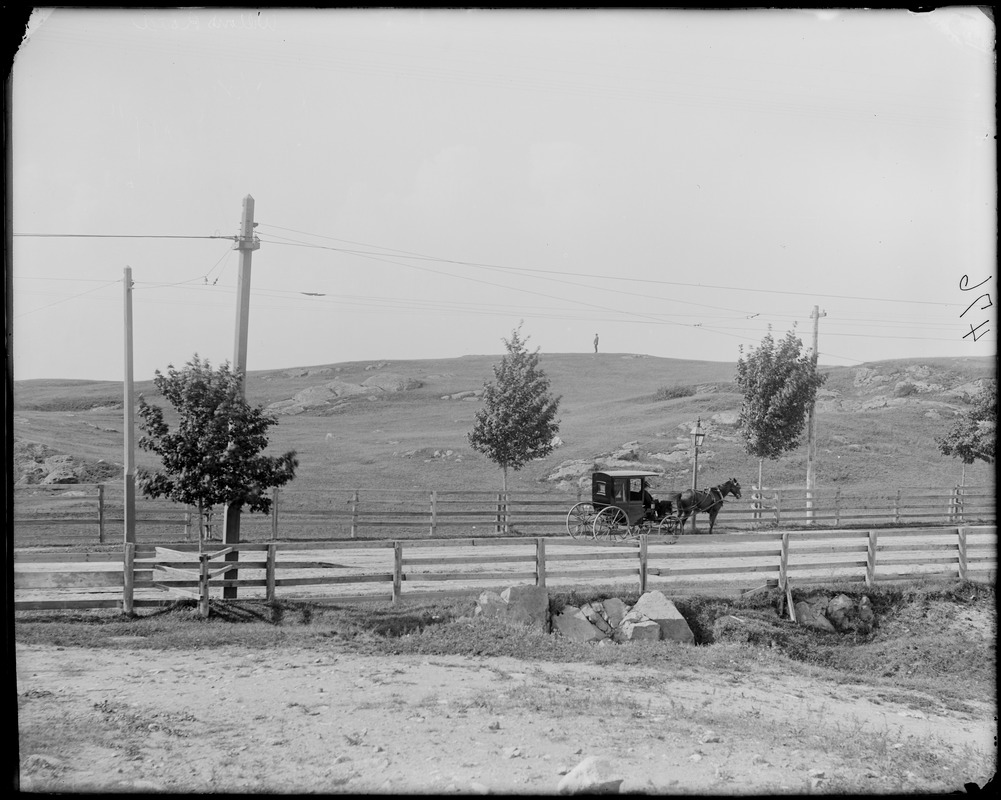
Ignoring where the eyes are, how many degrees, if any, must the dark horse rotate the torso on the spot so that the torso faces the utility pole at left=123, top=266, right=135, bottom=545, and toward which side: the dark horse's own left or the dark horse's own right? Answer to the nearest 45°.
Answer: approximately 135° to the dark horse's own right

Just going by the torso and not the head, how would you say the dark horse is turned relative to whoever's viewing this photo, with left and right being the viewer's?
facing to the right of the viewer

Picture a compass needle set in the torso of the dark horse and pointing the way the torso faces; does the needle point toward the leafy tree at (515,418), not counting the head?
no

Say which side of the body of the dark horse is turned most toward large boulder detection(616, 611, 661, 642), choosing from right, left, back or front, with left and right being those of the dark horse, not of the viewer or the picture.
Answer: right

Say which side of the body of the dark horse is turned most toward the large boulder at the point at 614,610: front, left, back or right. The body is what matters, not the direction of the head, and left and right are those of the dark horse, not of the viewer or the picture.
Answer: right

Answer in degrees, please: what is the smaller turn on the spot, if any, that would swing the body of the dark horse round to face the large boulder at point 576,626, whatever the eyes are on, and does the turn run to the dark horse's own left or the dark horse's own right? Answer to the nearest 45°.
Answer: approximately 90° to the dark horse's own right

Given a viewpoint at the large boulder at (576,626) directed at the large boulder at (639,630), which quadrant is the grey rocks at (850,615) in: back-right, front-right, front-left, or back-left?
front-left

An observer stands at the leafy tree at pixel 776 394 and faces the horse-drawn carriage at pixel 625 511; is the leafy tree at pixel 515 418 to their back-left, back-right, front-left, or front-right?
front-right

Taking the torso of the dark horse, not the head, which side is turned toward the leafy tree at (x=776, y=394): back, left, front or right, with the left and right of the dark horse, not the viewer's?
left

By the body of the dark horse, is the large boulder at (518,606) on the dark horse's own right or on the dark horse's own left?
on the dark horse's own right

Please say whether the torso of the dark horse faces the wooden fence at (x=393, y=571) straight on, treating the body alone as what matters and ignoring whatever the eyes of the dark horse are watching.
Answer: no

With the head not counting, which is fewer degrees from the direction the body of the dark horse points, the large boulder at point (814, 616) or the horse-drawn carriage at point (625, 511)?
the large boulder
